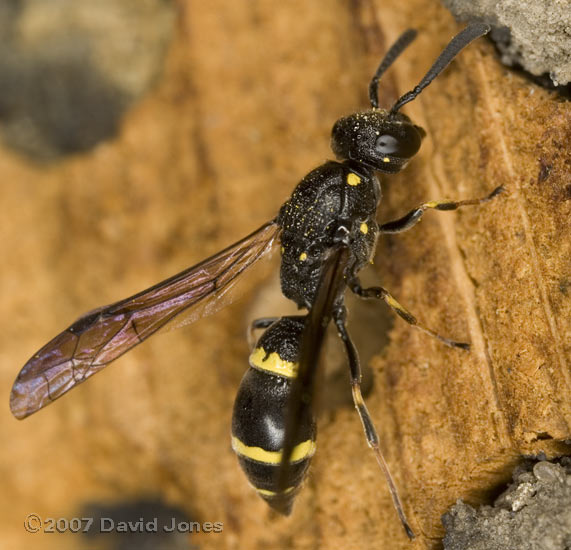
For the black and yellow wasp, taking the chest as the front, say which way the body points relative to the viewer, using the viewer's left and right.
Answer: facing away from the viewer and to the right of the viewer
